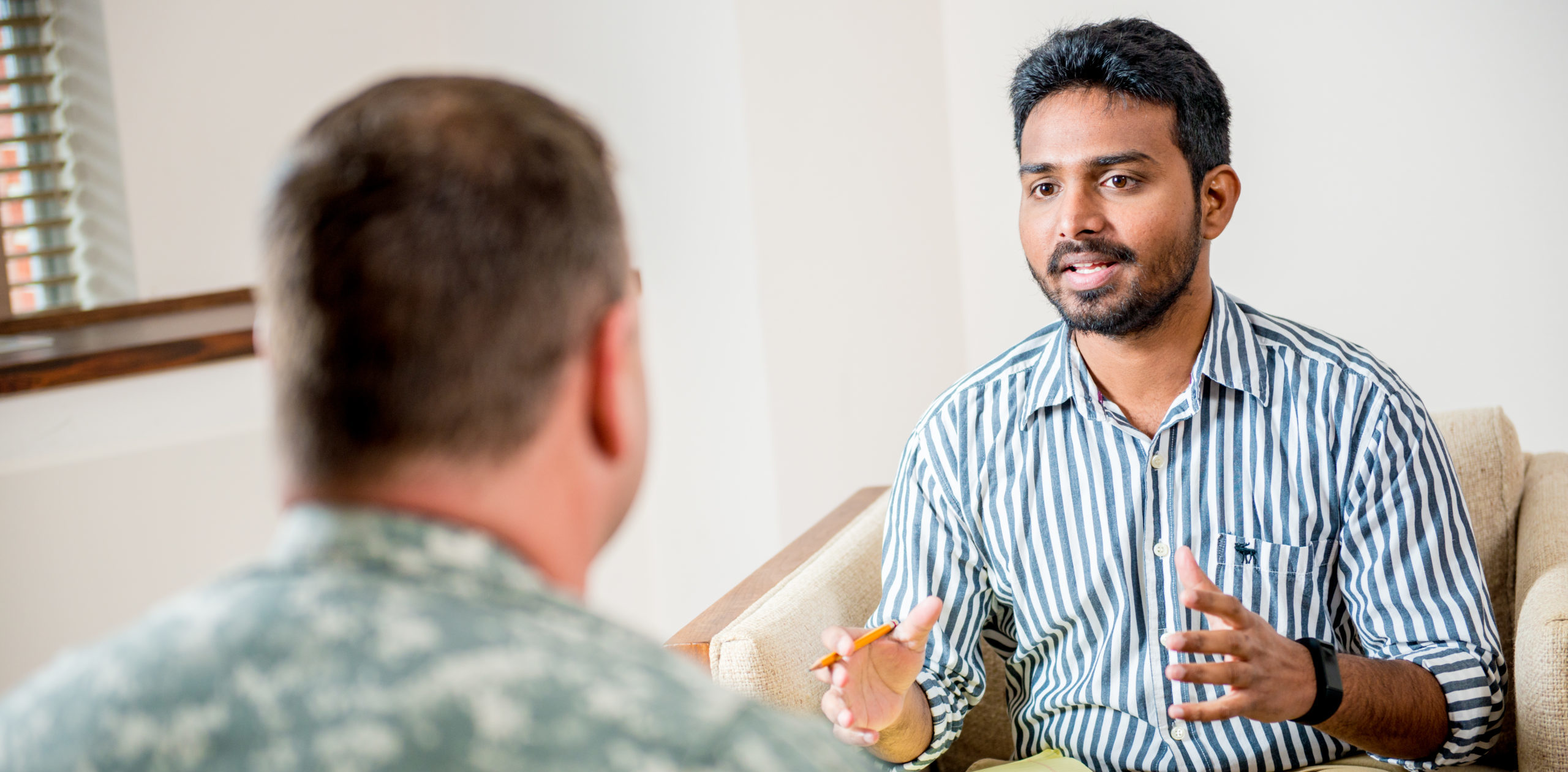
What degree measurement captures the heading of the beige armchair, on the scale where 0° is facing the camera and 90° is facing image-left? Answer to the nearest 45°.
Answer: approximately 45°

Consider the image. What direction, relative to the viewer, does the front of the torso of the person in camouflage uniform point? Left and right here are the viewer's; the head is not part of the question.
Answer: facing away from the viewer and to the right of the viewer

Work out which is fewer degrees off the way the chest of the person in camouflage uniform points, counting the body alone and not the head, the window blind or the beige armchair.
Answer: the beige armchair

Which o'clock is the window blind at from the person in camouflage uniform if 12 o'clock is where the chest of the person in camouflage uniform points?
The window blind is roughly at 10 o'clock from the person in camouflage uniform.

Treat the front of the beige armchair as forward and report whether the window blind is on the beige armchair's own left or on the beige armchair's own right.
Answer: on the beige armchair's own right

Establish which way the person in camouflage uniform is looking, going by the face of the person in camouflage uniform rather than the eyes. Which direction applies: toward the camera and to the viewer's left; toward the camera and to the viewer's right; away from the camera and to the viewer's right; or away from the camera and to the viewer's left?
away from the camera and to the viewer's right
